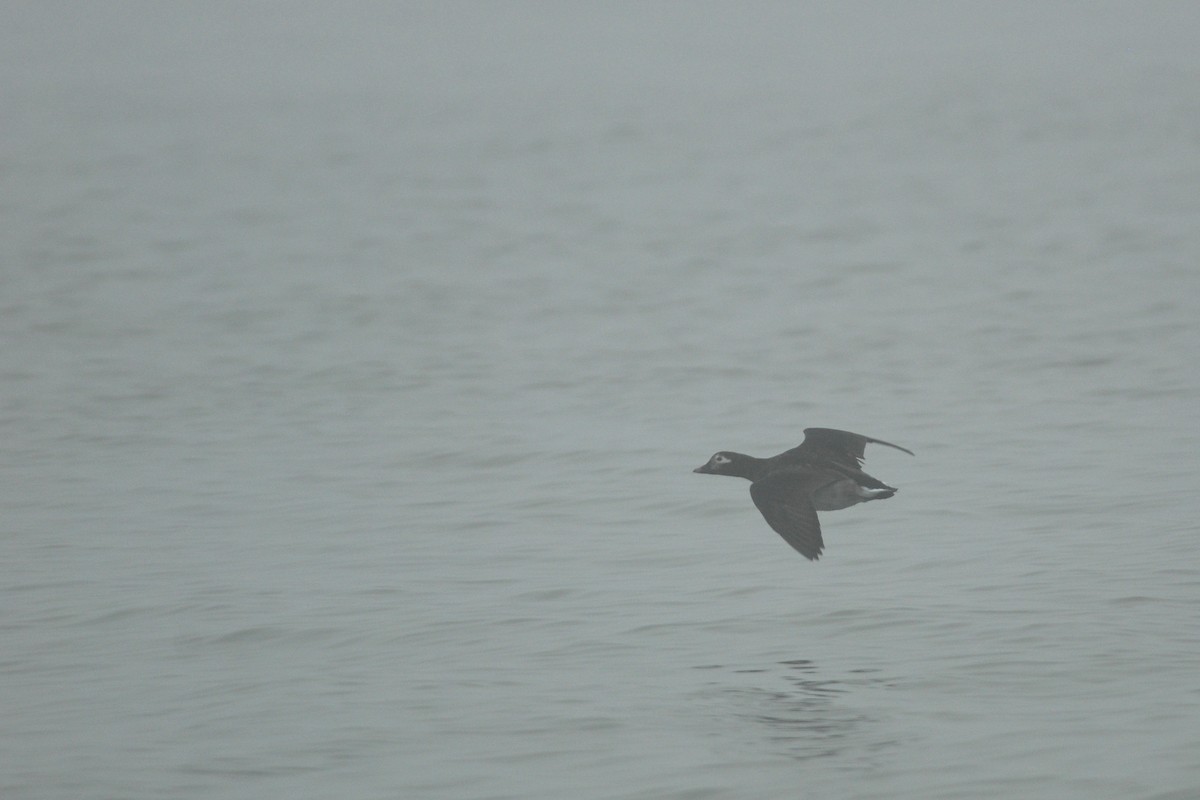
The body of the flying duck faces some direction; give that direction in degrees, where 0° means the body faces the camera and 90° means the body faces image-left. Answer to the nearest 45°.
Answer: approximately 90°
